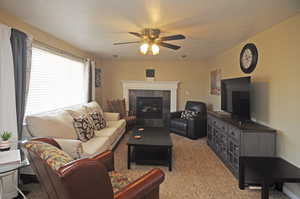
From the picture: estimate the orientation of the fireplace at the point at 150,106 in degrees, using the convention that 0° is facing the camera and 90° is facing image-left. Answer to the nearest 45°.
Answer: approximately 0°

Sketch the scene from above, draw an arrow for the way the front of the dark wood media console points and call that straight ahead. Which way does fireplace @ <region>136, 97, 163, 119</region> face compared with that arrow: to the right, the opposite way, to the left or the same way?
to the left

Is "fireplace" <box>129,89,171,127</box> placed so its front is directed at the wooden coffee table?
yes

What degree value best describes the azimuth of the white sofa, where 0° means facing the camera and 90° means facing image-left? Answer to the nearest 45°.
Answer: approximately 315°

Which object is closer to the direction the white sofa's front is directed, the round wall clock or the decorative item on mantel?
the round wall clock
